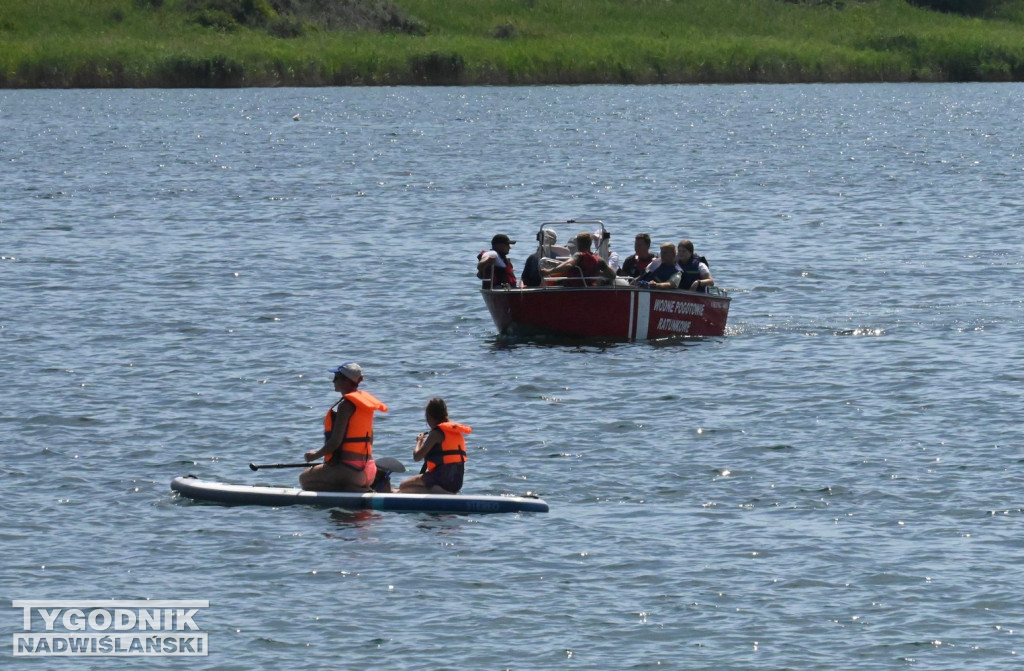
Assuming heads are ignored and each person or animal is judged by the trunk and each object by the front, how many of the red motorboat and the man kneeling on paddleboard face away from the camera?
0
